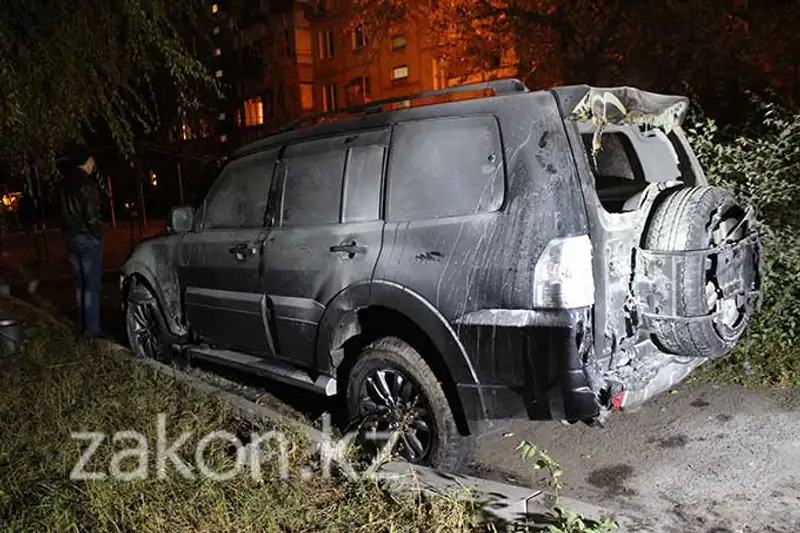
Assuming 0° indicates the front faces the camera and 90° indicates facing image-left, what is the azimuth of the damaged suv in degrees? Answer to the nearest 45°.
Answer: approximately 135°

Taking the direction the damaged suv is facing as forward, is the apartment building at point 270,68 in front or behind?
in front

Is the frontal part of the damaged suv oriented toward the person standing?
yes

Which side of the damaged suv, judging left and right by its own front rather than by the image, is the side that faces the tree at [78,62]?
front
